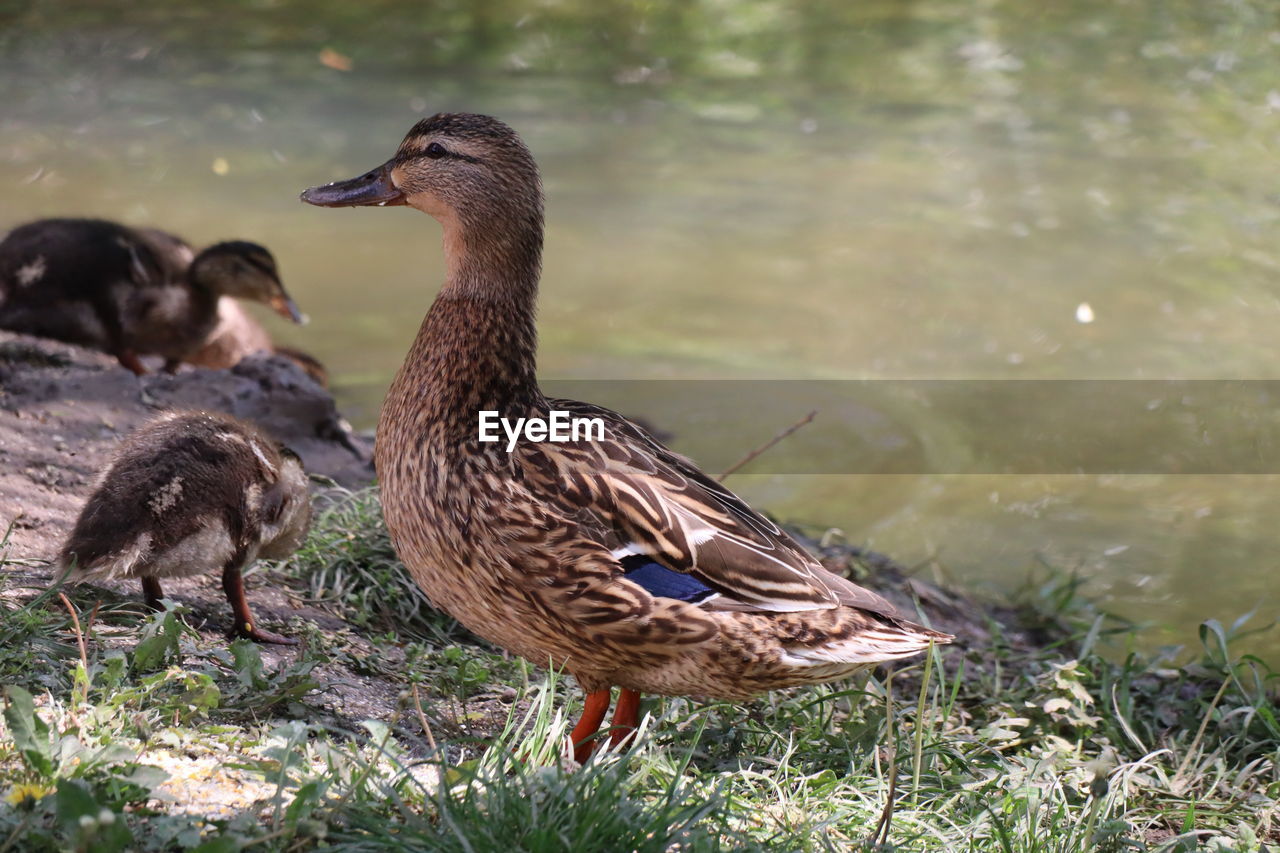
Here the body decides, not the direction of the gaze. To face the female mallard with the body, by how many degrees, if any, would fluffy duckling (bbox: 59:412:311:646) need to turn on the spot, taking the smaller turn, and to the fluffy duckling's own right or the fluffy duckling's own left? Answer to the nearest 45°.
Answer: approximately 45° to the fluffy duckling's own right

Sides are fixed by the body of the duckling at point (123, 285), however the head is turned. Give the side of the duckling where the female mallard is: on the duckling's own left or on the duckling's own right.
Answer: on the duckling's own right

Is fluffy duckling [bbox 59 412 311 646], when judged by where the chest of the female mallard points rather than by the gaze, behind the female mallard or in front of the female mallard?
in front

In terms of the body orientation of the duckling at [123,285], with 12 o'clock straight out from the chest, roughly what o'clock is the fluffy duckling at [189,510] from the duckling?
The fluffy duckling is roughly at 3 o'clock from the duckling.

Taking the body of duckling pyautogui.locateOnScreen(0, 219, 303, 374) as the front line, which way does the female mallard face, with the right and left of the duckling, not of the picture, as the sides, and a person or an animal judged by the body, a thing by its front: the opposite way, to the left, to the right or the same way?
the opposite way

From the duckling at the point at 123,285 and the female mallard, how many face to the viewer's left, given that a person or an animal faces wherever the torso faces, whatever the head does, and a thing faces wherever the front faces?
1

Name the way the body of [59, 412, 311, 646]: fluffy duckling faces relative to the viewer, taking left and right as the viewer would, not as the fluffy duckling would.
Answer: facing to the right of the viewer

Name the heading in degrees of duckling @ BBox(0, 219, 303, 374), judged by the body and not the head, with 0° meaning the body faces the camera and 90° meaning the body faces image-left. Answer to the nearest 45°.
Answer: approximately 270°

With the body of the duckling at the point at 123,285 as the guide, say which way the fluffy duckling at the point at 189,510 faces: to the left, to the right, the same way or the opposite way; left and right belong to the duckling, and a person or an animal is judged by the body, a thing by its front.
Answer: the same way

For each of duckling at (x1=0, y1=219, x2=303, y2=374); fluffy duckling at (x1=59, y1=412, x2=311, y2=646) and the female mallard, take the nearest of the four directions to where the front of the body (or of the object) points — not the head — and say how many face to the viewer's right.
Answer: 2

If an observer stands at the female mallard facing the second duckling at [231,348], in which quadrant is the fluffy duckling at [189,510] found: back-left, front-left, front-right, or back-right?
front-left

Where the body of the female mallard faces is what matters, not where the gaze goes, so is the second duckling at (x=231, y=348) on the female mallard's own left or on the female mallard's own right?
on the female mallard's own right

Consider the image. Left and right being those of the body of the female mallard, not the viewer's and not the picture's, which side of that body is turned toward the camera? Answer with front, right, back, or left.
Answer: left
